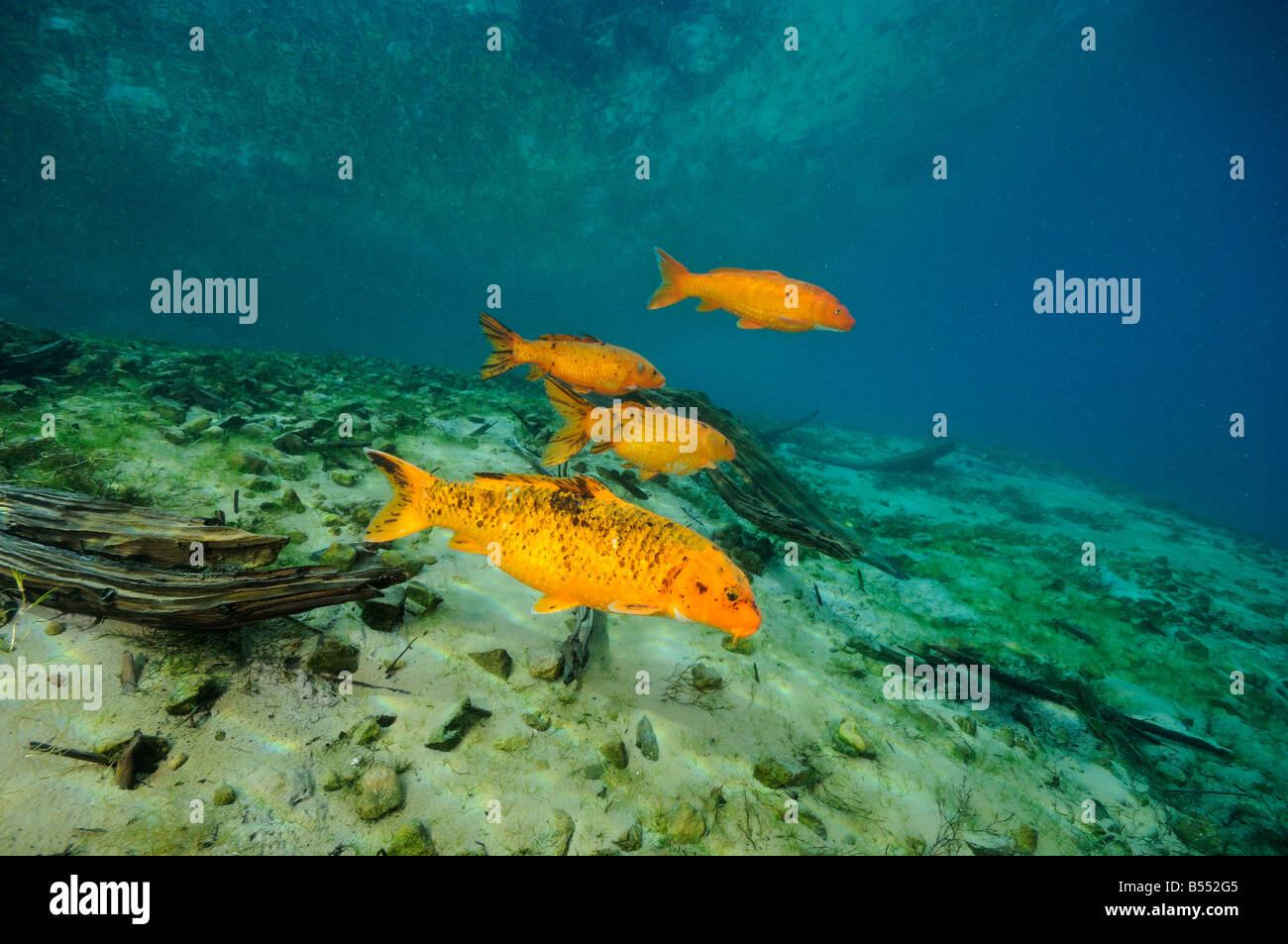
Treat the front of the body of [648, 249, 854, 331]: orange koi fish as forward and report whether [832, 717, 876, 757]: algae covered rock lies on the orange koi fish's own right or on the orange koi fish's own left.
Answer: on the orange koi fish's own right

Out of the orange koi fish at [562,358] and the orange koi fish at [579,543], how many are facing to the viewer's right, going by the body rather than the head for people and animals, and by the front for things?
2

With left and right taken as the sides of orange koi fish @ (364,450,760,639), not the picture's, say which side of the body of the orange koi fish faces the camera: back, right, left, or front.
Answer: right

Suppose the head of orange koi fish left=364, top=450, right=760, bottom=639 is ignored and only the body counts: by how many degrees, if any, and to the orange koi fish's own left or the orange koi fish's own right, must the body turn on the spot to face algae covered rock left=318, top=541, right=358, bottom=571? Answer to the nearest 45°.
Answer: approximately 135° to the orange koi fish's own left

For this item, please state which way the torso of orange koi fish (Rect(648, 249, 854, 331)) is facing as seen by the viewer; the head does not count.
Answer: to the viewer's right

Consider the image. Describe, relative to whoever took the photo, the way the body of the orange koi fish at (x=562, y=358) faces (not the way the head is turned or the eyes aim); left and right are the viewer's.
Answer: facing to the right of the viewer
